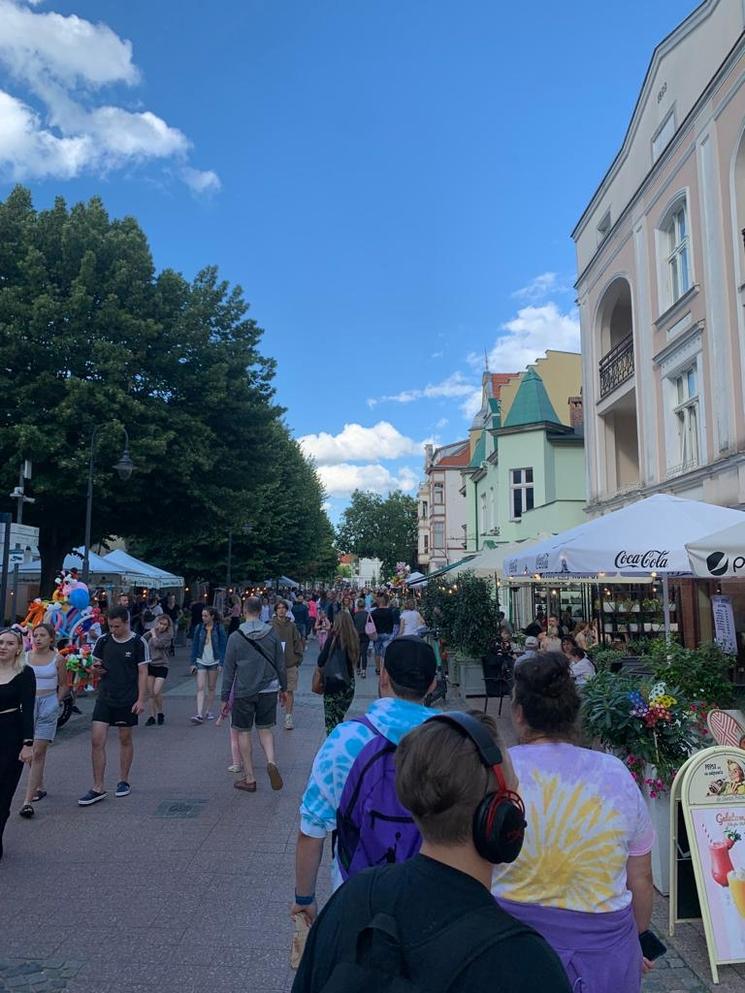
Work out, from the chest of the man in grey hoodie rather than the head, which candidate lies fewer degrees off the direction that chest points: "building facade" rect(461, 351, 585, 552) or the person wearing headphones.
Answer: the building facade

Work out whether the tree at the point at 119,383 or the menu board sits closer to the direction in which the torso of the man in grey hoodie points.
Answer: the tree

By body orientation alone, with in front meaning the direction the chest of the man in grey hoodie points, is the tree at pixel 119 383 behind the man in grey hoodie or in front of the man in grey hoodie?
in front

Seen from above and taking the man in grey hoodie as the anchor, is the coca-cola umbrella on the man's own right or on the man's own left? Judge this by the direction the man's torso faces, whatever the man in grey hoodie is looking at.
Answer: on the man's own right

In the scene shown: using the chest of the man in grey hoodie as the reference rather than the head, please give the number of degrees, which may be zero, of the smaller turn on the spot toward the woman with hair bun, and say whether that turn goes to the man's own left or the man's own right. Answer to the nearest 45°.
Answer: approximately 180°

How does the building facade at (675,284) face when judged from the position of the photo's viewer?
facing the viewer and to the left of the viewer

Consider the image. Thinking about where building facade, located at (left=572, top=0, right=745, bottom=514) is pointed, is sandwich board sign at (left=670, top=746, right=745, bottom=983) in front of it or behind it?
in front

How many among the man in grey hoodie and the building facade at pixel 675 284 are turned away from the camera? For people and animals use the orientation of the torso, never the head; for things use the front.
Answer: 1

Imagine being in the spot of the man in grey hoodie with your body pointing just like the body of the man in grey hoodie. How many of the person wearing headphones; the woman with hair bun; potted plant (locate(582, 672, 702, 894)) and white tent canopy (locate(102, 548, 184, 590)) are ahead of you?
1

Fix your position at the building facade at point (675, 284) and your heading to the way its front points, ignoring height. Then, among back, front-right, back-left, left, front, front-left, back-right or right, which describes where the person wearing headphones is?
front-left

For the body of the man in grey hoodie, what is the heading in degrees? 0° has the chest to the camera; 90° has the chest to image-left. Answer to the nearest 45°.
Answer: approximately 180°

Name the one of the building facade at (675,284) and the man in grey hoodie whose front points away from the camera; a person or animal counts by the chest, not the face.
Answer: the man in grey hoodie

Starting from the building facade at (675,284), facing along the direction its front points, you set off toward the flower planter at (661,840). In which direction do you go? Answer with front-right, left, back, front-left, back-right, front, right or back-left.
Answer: front-left

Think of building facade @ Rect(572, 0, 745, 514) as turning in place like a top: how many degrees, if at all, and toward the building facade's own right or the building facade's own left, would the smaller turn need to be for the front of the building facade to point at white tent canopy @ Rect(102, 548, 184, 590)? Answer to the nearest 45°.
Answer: approximately 45° to the building facade's own right

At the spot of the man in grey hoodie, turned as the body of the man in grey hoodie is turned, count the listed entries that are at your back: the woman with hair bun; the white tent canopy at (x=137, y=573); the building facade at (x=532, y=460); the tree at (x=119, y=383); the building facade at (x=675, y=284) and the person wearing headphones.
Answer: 2

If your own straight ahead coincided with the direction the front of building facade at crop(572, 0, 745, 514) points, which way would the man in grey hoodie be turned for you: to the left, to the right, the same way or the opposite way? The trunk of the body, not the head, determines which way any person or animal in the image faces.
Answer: to the right
